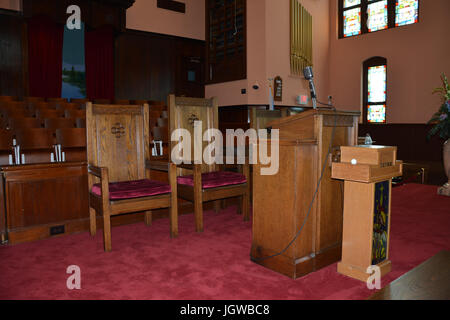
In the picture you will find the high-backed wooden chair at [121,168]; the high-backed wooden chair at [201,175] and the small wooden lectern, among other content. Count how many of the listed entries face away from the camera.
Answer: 0

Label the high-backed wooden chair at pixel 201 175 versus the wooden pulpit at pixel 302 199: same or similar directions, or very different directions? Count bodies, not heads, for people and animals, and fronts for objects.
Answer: same or similar directions

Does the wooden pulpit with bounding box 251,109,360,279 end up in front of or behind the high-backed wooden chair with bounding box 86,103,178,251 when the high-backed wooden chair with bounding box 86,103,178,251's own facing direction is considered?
in front

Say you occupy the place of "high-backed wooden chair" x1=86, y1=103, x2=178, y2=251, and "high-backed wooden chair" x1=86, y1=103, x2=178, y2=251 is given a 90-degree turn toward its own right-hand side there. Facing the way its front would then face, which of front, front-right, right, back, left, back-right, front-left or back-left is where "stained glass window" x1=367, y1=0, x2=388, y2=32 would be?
back

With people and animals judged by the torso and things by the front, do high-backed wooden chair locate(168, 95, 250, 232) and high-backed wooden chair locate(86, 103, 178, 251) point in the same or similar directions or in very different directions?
same or similar directions

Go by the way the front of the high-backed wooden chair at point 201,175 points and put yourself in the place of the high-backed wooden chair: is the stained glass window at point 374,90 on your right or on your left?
on your left

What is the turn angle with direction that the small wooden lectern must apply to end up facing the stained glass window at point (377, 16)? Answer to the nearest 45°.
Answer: approximately 135° to its left

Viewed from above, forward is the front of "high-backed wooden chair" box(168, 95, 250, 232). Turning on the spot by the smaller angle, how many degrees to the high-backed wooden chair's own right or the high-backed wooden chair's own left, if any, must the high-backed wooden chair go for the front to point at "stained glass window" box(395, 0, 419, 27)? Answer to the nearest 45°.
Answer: approximately 90° to the high-backed wooden chair's own left

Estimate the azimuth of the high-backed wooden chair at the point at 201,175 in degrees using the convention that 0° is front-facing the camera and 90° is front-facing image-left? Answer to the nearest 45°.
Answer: approximately 315°

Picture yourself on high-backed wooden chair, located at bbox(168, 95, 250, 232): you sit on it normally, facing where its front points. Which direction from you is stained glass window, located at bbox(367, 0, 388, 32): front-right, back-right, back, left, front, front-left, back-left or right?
left

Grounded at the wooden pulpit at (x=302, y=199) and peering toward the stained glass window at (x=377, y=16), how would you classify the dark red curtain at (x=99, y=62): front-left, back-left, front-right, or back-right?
front-left

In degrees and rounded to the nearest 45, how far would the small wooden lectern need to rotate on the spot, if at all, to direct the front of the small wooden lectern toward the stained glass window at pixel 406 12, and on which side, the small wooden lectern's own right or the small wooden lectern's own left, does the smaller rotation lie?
approximately 135° to the small wooden lectern's own left

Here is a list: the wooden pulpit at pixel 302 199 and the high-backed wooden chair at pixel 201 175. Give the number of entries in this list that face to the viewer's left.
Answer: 0

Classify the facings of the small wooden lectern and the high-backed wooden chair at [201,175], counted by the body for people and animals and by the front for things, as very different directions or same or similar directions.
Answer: same or similar directions
